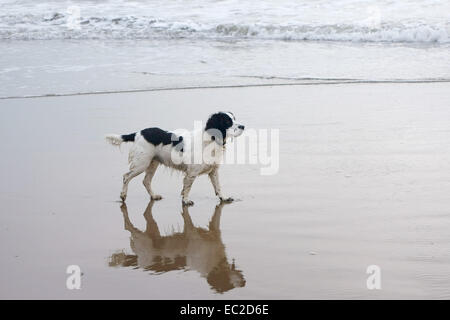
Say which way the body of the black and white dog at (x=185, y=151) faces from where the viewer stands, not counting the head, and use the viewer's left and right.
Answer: facing to the right of the viewer
